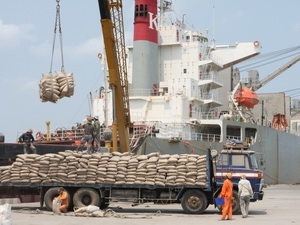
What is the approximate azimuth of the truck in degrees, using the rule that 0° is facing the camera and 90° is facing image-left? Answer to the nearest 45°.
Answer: approximately 270°

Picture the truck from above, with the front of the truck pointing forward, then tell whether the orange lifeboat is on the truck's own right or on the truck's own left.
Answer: on the truck's own left

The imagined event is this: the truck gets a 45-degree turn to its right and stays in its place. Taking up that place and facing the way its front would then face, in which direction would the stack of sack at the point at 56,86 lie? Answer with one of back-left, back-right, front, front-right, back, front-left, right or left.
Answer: back

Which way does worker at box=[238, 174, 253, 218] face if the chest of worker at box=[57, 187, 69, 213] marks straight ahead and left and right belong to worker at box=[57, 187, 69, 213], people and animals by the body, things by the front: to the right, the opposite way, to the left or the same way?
to the right

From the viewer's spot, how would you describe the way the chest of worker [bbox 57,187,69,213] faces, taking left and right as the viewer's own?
facing to the left of the viewer

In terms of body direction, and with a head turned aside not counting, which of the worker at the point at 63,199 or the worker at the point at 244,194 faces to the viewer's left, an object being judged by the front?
the worker at the point at 63,199
